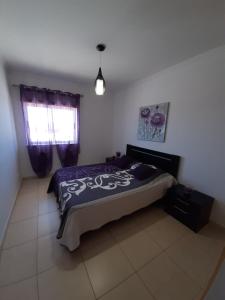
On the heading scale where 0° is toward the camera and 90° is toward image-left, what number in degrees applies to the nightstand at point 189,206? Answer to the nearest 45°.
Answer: approximately 45°

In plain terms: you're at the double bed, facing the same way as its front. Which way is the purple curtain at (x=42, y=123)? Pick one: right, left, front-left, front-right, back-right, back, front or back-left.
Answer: right

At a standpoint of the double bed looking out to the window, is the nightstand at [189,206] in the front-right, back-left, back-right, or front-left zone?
back-right

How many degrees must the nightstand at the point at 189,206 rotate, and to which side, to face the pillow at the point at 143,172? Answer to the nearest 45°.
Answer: approximately 45° to its right

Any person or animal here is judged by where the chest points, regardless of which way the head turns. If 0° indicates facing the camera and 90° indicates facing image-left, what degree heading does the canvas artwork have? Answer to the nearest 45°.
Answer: approximately 45°

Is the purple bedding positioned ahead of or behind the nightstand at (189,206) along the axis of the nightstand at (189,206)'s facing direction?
ahead

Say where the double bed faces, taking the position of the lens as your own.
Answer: facing the viewer and to the left of the viewer

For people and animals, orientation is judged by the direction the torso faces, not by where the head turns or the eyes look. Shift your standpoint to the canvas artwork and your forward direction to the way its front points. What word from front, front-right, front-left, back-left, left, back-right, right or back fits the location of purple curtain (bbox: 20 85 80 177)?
front-right

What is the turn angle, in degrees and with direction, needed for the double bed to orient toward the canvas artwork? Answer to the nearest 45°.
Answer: approximately 180°

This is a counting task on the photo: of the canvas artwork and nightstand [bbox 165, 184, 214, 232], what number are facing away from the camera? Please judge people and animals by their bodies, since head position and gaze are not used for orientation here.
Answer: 0

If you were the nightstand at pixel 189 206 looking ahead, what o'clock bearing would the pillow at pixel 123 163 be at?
The pillow is roughly at 2 o'clock from the nightstand.
